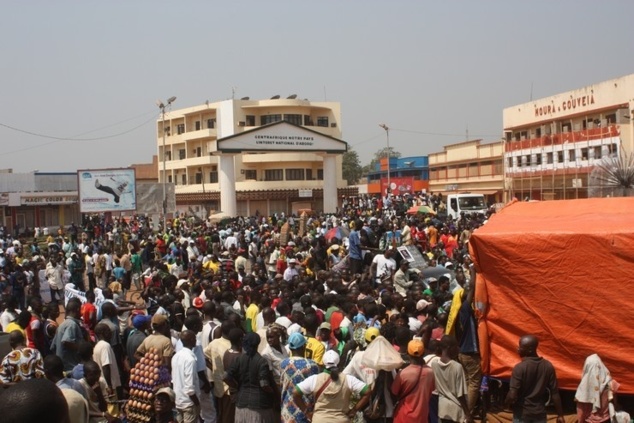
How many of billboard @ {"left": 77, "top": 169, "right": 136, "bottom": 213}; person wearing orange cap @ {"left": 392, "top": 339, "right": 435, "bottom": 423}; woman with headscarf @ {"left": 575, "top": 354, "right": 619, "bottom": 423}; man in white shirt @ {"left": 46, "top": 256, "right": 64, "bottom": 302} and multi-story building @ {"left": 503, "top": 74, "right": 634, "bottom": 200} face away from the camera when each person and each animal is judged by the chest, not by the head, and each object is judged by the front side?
2

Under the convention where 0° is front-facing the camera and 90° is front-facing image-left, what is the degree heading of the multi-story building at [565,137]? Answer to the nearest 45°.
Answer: approximately 45°

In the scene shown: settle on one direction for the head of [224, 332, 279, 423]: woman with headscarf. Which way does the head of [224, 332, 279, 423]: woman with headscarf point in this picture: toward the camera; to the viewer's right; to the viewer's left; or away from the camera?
away from the camera

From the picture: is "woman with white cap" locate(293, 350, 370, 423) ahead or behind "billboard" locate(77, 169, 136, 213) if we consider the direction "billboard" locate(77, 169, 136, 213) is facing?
ahead

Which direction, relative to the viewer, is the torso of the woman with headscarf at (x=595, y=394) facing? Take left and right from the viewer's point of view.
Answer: facing away from the viewer

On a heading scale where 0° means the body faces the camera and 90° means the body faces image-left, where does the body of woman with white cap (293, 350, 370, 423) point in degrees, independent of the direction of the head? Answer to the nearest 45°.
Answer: approximately 180°

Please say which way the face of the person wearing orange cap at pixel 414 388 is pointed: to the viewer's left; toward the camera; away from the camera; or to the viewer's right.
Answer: away from the camera

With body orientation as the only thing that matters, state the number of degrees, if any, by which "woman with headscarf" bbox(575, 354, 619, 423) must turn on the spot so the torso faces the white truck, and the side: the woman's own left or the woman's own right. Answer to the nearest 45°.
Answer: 0° — they already face it

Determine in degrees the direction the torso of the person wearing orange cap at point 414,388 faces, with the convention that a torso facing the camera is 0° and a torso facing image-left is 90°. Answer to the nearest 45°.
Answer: approximately 180°

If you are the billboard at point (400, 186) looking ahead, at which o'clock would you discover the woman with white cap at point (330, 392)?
The woman with white cap is roughly at 12 o'clock from the billboard.

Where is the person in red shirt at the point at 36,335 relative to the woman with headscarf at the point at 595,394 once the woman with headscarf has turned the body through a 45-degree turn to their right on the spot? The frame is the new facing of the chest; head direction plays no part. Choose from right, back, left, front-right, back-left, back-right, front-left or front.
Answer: back-left
